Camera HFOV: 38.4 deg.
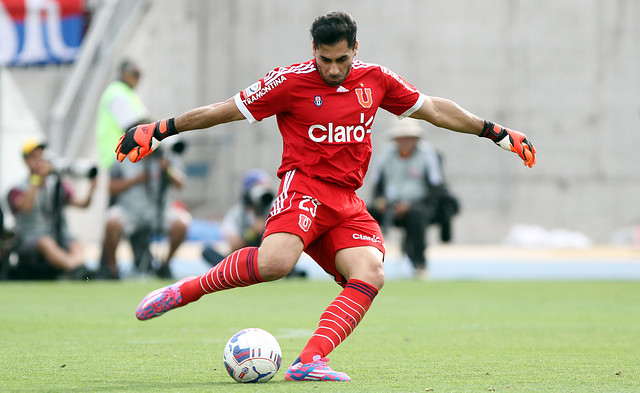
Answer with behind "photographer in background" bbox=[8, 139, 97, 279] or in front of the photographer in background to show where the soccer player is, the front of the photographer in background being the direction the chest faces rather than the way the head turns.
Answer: in front

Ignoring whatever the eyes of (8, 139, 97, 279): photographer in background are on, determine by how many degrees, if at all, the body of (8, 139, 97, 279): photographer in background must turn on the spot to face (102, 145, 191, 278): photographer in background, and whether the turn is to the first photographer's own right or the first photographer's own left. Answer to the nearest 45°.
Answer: approximately 45° to the first photographer's own left

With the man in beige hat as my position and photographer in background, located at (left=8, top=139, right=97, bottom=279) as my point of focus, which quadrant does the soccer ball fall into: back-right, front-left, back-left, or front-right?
front-left

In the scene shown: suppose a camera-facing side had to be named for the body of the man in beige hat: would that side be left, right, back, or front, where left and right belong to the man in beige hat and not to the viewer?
front

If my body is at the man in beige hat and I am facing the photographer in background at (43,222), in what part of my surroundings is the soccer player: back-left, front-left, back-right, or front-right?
front-left

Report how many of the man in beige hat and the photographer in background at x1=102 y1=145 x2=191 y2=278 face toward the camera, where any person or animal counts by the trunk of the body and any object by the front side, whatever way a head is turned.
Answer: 2

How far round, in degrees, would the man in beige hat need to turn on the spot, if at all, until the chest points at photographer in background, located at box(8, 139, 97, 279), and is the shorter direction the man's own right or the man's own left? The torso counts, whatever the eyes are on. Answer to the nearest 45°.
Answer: approximately 90° to the man's own right

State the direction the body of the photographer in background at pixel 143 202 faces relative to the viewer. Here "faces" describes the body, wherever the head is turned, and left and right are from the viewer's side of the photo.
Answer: facing the viewer

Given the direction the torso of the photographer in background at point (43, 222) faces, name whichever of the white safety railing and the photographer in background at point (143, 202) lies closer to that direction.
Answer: the photographer in background

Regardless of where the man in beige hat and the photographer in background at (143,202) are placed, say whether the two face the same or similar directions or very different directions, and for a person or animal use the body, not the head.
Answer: same or similar directions

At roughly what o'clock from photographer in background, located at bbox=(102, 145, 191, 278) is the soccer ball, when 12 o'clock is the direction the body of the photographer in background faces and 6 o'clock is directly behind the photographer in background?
The soccer ball is roughly at 12 o'clock from the photographer in background.

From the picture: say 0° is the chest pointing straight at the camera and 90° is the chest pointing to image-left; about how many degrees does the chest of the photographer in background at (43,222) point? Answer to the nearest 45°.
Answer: approximately 315°

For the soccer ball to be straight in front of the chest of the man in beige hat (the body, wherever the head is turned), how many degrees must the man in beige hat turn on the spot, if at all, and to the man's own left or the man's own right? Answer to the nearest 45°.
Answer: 0° — they already face it

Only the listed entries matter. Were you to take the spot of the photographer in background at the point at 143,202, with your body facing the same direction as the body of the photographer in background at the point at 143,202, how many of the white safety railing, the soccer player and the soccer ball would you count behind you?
1

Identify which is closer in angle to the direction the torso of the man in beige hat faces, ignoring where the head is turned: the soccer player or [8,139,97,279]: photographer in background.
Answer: the soccer player

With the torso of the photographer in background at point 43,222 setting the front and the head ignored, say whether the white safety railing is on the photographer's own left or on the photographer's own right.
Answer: on the photographer's own left

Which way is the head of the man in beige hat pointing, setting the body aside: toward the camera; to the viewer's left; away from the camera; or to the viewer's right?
toward the camera

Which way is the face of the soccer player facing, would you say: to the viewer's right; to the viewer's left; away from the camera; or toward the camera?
toward the camera
